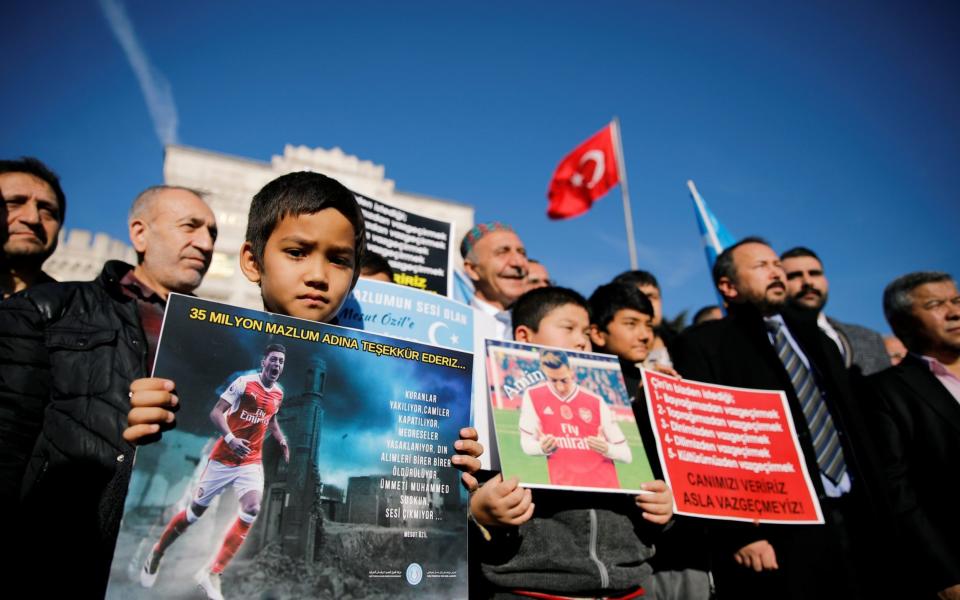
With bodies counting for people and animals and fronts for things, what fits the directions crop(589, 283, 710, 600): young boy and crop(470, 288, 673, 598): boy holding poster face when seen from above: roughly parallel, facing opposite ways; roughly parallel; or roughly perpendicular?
roughly parallel

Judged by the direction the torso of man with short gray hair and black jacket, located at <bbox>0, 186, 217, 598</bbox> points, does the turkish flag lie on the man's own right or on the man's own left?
on the man's own left

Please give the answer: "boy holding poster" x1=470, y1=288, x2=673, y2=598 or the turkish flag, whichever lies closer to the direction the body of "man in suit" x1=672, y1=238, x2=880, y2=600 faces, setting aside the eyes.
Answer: the boy holding poster

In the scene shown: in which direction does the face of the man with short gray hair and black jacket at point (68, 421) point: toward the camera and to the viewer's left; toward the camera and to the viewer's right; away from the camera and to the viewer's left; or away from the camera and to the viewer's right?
toward the camera and to the viewer's right

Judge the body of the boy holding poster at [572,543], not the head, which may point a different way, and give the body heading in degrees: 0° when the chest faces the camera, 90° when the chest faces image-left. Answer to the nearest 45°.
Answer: approximately 315°

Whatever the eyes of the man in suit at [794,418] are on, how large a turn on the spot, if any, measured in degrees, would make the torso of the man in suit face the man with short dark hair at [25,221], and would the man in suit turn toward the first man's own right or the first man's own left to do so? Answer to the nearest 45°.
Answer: approximately 90° to the first man's own right

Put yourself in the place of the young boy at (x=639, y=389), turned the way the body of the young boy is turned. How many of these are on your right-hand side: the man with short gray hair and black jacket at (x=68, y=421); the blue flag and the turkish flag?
1

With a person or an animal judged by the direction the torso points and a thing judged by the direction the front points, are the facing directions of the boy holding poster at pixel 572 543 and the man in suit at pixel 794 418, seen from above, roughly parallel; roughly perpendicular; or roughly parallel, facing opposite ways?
roughly parallel

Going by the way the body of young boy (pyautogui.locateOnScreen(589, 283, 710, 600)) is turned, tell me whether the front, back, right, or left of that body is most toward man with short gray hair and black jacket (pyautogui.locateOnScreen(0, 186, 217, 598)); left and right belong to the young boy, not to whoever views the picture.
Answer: right

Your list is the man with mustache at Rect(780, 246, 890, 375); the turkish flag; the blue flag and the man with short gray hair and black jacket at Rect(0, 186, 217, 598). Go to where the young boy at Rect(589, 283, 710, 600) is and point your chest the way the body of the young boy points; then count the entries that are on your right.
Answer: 1

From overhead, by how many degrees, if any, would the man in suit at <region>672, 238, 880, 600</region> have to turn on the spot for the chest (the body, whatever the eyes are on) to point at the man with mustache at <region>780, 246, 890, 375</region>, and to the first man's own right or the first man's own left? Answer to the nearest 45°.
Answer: approximately 135° to the first man's own left

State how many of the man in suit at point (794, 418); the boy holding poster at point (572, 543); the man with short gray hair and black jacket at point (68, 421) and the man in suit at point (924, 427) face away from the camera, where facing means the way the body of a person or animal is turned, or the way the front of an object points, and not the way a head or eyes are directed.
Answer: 0

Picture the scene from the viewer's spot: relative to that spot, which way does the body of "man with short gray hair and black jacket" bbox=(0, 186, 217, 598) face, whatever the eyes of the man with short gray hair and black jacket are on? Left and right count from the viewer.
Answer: facing the viewer and to the right of the viewer

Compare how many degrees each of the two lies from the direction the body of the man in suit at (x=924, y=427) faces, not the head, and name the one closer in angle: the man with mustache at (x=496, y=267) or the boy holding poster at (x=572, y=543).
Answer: the boy holding poster

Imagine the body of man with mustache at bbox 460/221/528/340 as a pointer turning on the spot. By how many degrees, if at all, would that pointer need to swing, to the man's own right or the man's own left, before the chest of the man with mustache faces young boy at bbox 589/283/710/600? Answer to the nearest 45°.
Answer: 0° — they already face them
